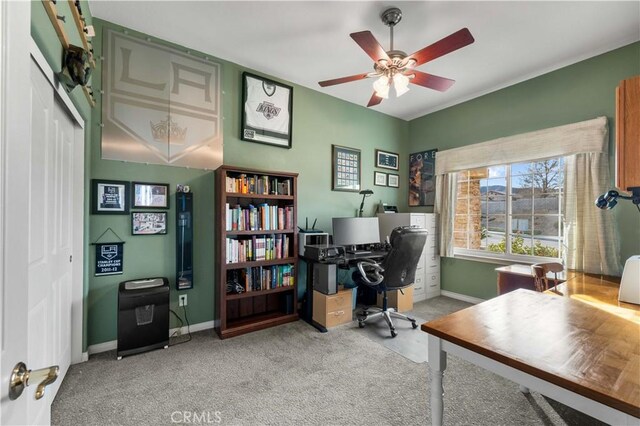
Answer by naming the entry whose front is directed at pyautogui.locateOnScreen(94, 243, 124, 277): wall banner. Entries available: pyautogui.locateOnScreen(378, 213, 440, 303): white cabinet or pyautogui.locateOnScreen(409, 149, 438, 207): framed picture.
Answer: the framed picture

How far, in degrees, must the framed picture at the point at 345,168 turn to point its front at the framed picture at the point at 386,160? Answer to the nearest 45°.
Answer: approximately 90° to its left

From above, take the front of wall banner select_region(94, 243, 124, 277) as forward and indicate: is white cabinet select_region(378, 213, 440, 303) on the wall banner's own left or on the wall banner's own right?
on the wall banner's own left

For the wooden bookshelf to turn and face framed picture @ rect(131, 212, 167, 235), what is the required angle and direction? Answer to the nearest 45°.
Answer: approximately 135° to its right

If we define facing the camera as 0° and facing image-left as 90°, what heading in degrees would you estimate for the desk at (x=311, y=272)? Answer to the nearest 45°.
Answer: approximately 315°

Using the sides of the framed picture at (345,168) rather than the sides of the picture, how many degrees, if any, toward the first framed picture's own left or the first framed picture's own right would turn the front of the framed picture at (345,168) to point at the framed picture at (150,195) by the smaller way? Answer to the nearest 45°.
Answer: approximately 90° to the first framed picture's own right

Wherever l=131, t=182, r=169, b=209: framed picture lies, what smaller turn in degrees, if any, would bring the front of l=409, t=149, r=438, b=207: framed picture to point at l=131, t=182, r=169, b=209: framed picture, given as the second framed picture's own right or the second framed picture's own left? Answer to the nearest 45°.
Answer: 0° — it already faces it
